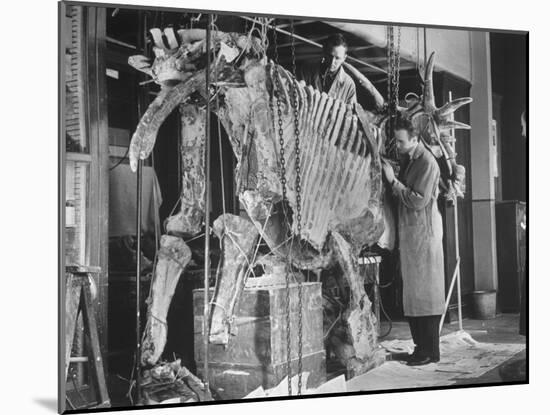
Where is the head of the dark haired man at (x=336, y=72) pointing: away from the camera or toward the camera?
toward the camera

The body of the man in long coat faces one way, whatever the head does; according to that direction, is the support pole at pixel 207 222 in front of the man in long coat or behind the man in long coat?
in front

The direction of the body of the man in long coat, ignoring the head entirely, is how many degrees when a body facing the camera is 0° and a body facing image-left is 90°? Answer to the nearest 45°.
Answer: approximately 90°
